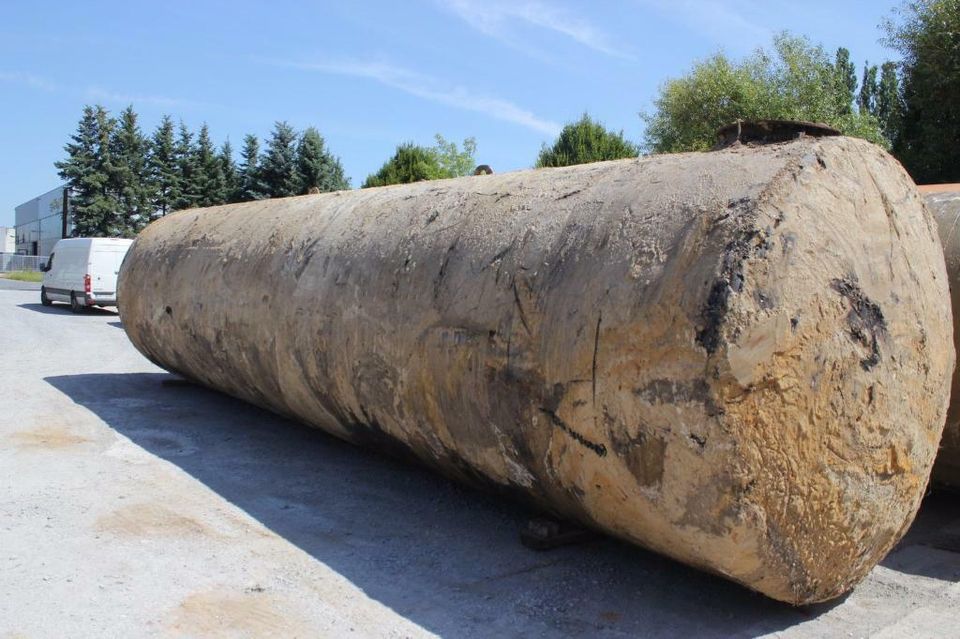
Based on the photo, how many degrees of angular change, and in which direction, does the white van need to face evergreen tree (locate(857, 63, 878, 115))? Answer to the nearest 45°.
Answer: approximately 135° to its right

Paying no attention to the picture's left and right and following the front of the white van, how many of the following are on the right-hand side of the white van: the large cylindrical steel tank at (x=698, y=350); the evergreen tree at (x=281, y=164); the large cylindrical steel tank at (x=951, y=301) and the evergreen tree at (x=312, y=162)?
2

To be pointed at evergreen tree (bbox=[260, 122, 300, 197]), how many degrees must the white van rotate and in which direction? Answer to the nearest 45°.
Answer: approximately 90° to its right

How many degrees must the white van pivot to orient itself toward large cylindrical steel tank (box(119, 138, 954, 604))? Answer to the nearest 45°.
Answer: approximately 135° to its left

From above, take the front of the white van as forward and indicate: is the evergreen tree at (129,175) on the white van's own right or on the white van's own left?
on the white van's own right

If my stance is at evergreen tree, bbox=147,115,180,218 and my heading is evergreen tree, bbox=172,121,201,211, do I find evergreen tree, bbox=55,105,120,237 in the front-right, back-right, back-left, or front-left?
back-right

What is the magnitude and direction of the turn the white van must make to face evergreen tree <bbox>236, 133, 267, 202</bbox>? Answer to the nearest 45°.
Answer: approximately 90° to its right

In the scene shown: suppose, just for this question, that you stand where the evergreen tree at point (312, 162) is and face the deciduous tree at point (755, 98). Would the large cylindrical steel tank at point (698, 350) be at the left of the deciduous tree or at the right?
right
